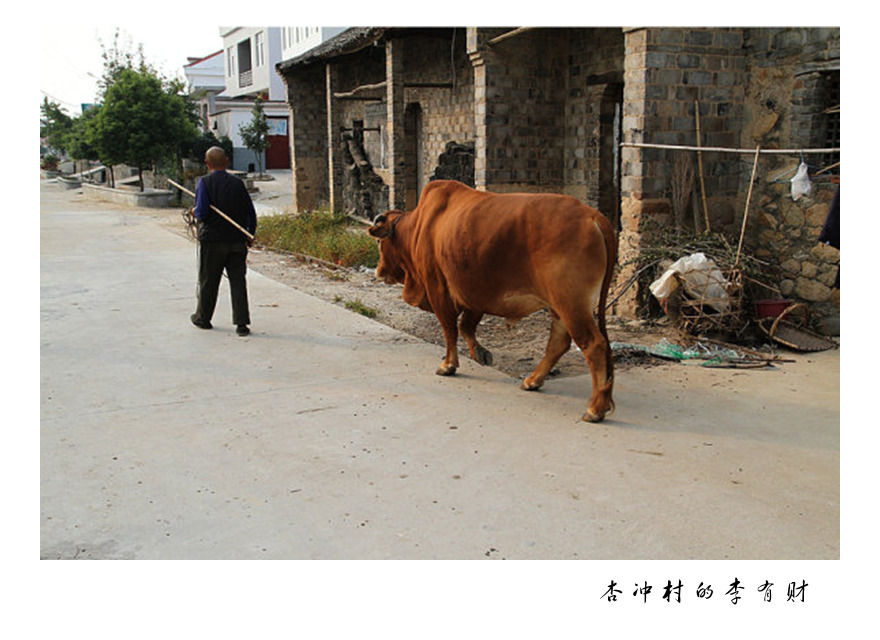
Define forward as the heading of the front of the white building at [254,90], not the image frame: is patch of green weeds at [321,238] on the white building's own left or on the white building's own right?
on the white building's own left

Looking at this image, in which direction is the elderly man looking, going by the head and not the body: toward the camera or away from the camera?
away from the camera

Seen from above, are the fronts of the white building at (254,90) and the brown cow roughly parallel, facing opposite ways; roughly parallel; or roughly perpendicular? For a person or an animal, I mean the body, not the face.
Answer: roughly perpendicular

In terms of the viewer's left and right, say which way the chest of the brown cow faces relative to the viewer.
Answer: facing away from the viewer and to the left of the viewer

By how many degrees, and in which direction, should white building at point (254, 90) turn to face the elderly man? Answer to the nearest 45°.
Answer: approximately 45° to its left

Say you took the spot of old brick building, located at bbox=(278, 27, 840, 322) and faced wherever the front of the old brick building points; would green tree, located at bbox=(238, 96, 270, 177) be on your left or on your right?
on your right

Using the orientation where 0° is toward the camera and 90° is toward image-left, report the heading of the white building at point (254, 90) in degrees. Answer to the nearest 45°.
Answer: approximately 45°

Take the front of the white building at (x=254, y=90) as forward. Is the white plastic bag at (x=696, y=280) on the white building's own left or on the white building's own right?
on the white building's own left

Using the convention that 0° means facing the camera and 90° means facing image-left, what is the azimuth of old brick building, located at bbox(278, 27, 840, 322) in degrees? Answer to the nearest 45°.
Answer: approximately 45°

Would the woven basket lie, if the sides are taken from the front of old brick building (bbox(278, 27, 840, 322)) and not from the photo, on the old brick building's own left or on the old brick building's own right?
on the old brick building's own left
